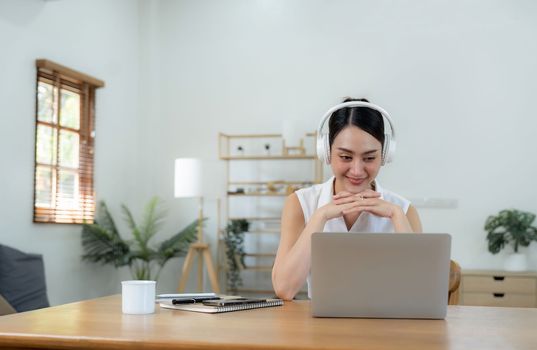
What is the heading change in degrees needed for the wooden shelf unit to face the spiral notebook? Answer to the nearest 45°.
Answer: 0° — it already faces it

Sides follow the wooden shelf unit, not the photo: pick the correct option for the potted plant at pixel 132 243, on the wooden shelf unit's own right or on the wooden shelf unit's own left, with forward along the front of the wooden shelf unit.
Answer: on the wooden shelf unit's own right

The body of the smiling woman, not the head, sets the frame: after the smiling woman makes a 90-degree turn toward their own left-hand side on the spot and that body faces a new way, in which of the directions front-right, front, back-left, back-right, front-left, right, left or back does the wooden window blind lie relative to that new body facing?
back-left

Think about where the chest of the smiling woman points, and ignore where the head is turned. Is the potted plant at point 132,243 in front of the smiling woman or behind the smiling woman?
behind

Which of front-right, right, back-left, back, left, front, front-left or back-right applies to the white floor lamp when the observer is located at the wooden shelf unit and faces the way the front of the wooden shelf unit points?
front-right

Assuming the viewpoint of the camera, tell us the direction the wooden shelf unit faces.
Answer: facing the viewer

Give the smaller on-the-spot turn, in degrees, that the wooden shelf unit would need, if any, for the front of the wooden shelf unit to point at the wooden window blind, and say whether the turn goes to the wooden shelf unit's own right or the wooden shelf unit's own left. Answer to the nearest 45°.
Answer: approximately 45° to the wooden shelf unit's own right

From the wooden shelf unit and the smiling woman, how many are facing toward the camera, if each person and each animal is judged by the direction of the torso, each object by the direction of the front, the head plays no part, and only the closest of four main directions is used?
2

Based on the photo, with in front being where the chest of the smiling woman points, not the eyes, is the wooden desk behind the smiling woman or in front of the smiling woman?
in front

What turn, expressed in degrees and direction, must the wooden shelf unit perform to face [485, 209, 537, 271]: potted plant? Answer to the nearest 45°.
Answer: approximately 90° to its left

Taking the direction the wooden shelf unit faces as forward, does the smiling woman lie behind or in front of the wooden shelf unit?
in front

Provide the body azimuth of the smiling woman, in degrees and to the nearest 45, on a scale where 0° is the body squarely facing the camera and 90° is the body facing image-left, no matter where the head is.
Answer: approximately 0°
